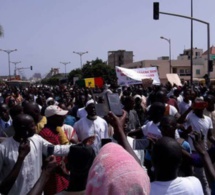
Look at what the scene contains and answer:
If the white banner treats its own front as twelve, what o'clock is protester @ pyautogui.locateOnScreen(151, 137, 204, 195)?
The protester is roughly at 12 o'clock from the white banner.

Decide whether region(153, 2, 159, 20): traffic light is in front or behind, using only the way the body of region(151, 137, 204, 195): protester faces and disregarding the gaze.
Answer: in front

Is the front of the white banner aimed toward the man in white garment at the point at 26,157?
yes

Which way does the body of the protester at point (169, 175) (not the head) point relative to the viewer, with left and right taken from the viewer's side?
facing away from the viewer

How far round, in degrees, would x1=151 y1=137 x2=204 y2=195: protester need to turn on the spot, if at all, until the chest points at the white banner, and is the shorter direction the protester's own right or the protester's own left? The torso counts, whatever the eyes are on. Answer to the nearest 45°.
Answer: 0° — they already face it

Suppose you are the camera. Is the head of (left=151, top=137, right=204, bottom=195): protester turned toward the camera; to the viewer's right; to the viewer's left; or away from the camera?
away from the camera
